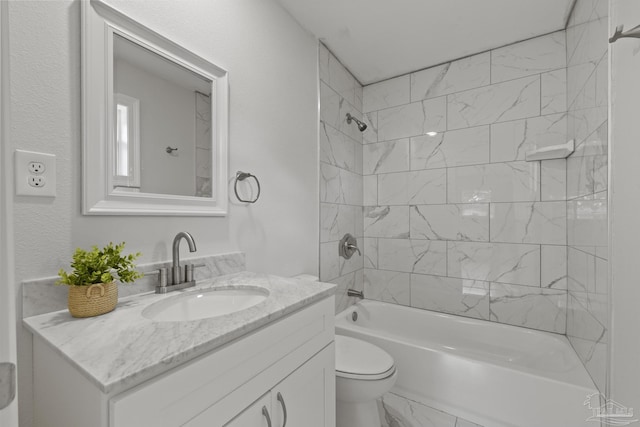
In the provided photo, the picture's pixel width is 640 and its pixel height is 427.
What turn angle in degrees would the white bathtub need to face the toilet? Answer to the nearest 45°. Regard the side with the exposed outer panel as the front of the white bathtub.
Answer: approximately 45° to its right

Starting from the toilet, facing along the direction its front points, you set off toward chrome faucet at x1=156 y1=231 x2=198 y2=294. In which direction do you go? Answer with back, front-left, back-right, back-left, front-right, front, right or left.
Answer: right

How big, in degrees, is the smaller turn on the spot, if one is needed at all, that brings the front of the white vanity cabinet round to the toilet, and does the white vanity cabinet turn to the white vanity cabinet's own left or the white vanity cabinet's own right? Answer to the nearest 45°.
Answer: approximately 90° to the white vanity cabinet's own left

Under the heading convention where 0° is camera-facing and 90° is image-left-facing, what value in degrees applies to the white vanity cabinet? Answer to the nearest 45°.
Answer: approximately 315°

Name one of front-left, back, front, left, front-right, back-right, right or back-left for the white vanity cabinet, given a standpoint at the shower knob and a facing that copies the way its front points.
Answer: front-right

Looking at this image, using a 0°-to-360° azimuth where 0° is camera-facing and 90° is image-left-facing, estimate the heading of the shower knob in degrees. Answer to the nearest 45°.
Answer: approximately 315°

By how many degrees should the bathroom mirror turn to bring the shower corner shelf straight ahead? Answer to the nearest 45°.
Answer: approximately 45° to its left
